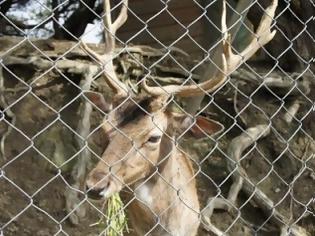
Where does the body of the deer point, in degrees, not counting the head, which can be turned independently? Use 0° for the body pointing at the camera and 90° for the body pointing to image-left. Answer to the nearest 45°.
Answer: approximately 45°
